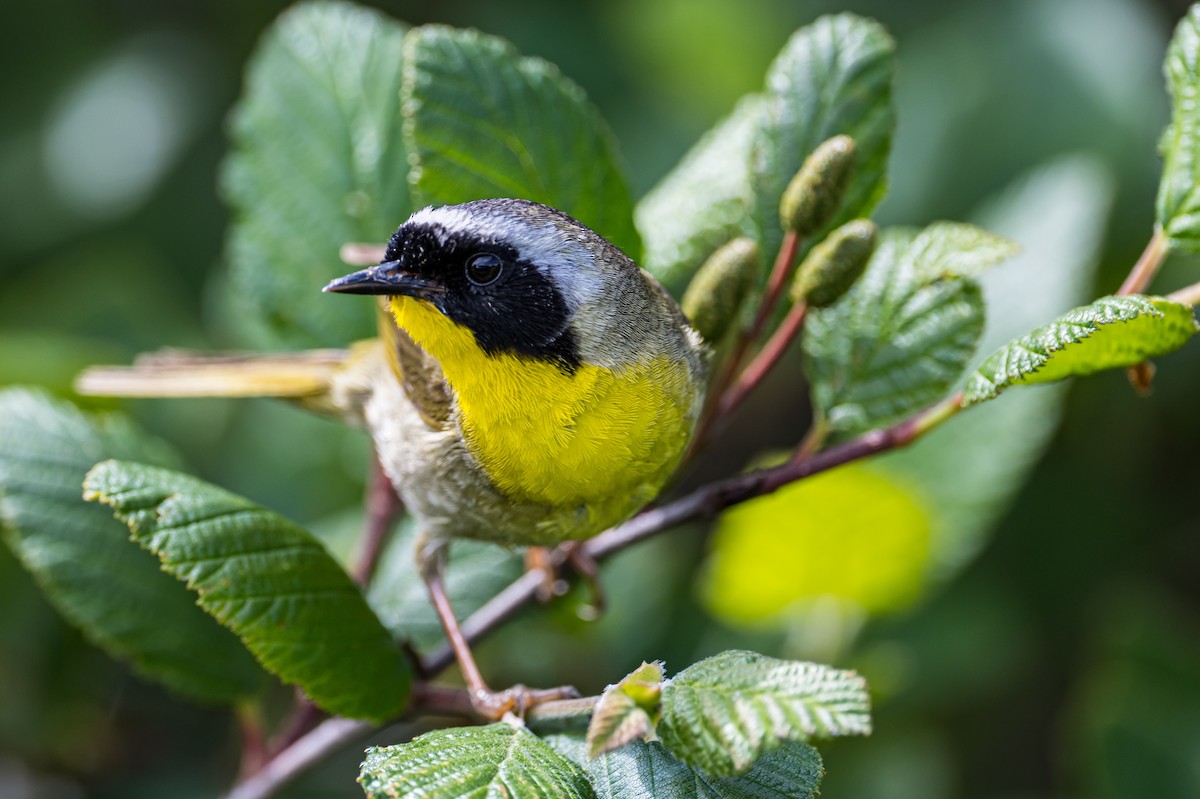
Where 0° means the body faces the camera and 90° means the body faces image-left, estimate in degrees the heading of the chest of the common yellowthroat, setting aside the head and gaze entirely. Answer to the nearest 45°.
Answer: approximately 315°

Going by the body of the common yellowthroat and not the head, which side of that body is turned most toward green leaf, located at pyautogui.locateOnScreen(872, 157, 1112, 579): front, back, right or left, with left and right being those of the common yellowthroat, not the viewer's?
left

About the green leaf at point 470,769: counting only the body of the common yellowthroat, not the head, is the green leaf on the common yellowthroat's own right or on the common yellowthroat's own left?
on the common yellowthroat's own right
